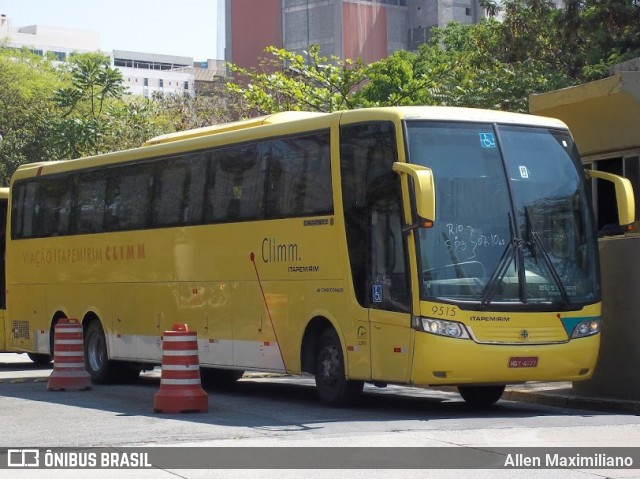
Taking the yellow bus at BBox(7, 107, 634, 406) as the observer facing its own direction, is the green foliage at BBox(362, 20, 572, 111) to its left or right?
on its left

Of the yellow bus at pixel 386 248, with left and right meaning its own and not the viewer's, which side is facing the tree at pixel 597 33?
left

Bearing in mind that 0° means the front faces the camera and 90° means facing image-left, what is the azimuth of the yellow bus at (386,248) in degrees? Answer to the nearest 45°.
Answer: approximately 315°

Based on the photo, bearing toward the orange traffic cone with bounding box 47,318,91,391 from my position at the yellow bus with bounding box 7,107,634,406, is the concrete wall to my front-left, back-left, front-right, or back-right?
back-right

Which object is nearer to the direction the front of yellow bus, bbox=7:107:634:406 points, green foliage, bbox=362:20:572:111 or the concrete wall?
the concrete wall

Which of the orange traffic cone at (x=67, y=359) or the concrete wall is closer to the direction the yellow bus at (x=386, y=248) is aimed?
the concrete wall

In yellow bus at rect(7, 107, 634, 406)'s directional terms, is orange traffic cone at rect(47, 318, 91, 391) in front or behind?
behind
